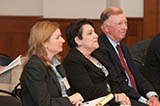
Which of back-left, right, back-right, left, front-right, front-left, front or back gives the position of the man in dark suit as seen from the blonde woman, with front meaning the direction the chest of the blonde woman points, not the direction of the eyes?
front-left

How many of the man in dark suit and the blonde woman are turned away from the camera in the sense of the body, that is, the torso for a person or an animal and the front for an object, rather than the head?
0

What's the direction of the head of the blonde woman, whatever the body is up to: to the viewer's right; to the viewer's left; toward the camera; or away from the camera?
to the viewer's right

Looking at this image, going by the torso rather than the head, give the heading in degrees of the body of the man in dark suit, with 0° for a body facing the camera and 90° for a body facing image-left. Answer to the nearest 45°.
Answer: approximately 315°

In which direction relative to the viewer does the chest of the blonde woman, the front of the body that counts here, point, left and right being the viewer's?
facing to the right of the viewer

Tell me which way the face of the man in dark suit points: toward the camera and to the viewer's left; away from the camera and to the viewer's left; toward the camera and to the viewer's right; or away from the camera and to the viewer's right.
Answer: toward the camera and to the viewer's right

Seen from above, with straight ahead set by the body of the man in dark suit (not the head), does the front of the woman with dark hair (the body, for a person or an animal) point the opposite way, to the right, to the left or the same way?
the same way

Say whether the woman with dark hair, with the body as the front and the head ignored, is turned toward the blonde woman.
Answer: no

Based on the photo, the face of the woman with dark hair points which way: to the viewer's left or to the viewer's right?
to the viewer's right
